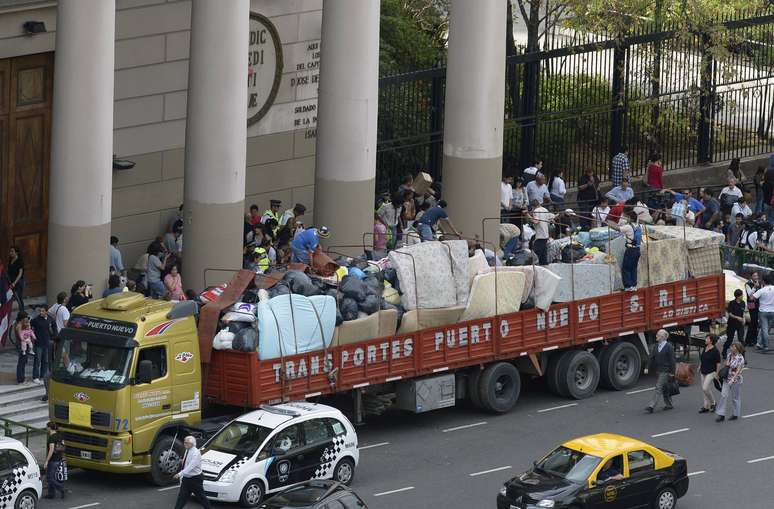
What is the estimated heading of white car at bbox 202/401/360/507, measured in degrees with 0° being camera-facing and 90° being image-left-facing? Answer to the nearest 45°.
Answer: approximately 45°

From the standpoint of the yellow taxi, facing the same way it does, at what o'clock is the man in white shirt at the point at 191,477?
The man in white shirt is roughly at 1 o'clock from the yellow taxi.

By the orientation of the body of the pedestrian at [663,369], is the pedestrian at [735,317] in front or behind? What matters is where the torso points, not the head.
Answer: behind

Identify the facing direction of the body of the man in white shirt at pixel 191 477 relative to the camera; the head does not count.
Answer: to the viewer's left
